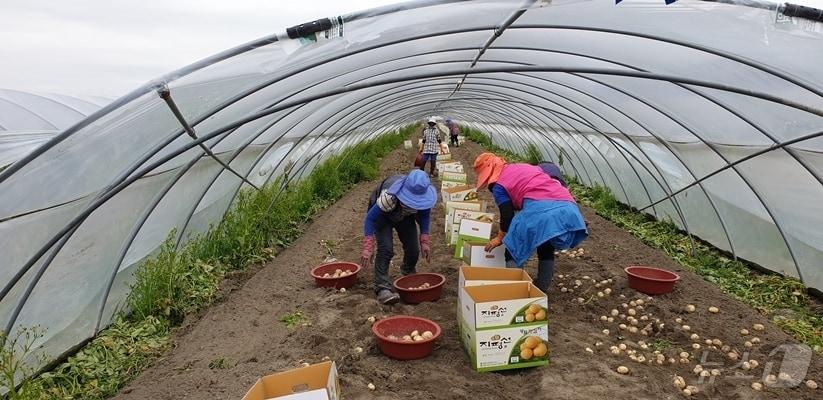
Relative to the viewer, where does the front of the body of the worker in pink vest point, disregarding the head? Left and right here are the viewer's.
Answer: facing to the left of the viewer

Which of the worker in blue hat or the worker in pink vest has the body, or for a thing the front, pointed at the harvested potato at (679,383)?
the worker in blue hat

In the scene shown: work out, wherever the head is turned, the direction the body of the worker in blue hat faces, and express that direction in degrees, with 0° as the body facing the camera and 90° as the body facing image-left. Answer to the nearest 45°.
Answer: approximately 315°

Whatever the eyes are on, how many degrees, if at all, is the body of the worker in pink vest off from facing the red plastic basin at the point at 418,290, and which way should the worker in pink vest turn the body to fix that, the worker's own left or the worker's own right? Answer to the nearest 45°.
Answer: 0° — they already face it

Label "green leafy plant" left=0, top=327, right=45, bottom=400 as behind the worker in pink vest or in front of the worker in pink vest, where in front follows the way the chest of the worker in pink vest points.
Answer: in front

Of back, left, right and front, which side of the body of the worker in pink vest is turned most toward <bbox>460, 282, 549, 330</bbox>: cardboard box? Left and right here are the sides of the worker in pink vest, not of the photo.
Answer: left

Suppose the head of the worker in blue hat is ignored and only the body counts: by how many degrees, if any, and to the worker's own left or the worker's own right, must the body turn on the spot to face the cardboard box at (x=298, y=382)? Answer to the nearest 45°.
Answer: approximately 45° to the worker's own right

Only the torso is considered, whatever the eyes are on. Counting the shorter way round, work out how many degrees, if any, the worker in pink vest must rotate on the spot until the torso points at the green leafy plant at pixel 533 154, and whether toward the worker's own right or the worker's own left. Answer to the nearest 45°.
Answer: approximately 90° to the worker's own right

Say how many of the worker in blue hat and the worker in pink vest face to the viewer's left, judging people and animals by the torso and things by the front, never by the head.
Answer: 1

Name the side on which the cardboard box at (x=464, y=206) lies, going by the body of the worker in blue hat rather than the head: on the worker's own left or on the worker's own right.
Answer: on the worker's own left

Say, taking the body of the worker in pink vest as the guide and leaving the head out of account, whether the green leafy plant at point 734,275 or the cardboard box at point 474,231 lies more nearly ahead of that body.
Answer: the cardboard box

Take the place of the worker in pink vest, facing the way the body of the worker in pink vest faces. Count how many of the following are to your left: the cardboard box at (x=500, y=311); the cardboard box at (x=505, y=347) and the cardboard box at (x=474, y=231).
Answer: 2

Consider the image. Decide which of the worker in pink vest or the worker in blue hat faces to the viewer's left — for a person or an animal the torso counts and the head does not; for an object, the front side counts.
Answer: the worker in pink vest
